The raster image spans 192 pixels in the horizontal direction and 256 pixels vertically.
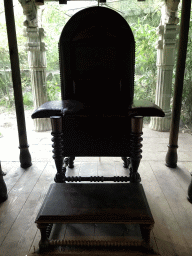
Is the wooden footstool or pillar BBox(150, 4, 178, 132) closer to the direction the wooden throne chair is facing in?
the wooden footstool

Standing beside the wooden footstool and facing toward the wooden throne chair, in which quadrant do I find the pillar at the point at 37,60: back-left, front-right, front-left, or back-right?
front-left

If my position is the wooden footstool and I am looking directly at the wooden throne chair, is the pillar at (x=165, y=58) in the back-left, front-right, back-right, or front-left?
front-right

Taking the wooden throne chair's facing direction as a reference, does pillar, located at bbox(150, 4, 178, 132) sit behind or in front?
behind

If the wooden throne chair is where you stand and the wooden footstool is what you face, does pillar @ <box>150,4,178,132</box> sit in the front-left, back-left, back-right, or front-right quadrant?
back-left

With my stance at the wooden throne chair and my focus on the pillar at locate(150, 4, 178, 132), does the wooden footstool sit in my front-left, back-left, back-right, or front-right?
back-right

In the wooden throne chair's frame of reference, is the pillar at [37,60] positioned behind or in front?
behind

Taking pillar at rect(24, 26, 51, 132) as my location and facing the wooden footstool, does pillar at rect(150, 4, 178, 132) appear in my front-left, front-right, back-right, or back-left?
front-left

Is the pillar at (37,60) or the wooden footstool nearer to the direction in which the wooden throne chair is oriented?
the wooden footstool

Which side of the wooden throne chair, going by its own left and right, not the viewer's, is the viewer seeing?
front

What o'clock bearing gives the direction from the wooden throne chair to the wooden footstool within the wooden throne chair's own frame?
The wooden footstool is roughly at 12 o'clock from the wooden throne chair.
